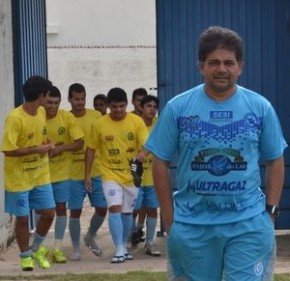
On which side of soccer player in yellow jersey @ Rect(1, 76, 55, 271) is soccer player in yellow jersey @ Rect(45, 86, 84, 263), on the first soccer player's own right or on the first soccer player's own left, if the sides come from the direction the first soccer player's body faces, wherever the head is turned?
on the first soccer player's own left

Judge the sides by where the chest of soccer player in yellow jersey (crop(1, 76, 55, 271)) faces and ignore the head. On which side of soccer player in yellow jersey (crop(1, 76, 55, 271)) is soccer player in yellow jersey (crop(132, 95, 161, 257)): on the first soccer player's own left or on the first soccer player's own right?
on the first soccer player's own left

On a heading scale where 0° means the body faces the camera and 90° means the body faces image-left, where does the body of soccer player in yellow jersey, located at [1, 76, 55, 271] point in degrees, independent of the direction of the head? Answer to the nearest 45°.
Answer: approximately 315°

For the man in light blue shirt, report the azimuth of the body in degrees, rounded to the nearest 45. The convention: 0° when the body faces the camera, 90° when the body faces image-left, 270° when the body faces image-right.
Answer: approximately 0°

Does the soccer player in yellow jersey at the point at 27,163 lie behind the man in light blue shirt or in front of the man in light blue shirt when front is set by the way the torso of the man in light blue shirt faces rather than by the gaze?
behind

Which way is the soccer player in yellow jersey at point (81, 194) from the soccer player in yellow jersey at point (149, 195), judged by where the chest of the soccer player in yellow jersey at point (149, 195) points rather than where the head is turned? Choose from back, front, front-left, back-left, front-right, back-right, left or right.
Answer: back-right

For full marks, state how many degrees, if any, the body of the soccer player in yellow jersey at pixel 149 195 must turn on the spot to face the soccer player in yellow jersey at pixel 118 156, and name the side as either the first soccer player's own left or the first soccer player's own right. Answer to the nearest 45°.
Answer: approximately 90° to the first soccer player's own right

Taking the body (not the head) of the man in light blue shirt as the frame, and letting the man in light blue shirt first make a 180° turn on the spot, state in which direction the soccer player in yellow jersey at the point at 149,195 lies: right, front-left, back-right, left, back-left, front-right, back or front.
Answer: front

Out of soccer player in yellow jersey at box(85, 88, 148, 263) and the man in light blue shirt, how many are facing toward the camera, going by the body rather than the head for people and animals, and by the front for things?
2
